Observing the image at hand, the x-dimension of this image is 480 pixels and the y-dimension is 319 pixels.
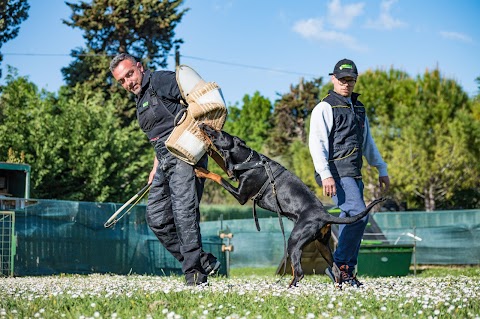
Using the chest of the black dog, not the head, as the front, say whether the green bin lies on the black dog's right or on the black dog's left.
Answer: on the black dog's right

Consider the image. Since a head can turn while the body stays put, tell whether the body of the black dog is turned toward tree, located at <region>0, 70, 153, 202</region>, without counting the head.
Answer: no

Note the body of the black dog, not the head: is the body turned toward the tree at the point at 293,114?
no

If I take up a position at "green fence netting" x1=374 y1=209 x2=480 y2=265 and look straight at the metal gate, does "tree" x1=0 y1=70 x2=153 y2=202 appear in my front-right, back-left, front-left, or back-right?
front-right

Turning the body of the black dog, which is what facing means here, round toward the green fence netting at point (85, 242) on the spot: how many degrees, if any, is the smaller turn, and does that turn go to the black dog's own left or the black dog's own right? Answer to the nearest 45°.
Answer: approximately 45° to the black dog's own right

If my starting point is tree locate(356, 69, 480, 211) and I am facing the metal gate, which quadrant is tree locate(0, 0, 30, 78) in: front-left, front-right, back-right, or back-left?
front-right

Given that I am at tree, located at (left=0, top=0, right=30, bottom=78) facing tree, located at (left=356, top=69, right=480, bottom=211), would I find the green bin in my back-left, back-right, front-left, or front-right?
front-right

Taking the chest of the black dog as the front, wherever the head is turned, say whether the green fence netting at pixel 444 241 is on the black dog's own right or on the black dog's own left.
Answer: on the black dog's own right

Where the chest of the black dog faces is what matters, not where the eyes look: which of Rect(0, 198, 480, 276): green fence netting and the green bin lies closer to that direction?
the green fence netting

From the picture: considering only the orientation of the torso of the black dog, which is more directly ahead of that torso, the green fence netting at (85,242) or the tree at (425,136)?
the green fence netting

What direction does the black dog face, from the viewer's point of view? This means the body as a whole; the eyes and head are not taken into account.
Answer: to the viewer's left

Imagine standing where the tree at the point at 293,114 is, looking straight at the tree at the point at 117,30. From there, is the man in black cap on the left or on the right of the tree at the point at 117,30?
left

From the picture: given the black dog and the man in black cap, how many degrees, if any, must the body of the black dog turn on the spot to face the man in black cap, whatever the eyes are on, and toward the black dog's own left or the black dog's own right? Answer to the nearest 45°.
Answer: approximately 135° to the black dog's own right

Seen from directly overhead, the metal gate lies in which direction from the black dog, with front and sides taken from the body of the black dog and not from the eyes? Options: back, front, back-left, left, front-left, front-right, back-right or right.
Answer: front-right

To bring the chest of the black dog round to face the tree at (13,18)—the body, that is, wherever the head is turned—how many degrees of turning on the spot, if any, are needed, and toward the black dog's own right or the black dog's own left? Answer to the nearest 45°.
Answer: approximately 45° to the black dog's own right

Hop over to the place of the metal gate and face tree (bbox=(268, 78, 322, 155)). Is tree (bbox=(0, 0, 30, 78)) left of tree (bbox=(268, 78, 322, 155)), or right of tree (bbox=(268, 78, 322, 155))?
left
